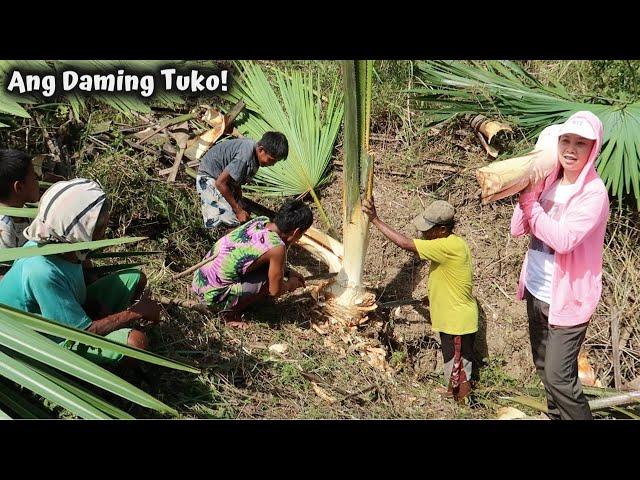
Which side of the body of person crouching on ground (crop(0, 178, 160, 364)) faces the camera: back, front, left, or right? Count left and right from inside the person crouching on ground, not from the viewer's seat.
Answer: right

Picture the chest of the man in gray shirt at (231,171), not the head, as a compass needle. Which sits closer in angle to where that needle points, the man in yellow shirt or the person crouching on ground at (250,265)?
the man in yellow shirt

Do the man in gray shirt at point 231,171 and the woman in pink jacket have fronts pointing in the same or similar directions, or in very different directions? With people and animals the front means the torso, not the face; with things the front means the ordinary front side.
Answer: very different directions

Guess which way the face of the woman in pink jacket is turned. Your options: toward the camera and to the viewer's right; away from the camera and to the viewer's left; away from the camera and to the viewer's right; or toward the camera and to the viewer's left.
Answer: toward the camera and to the viewer's left

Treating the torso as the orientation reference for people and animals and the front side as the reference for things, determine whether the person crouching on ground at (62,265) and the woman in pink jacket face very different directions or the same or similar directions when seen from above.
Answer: very different directions

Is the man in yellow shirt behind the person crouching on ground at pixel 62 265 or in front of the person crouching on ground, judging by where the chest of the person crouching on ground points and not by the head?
in front

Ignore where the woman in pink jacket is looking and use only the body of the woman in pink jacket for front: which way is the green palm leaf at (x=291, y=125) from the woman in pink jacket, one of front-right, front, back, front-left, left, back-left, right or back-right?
right

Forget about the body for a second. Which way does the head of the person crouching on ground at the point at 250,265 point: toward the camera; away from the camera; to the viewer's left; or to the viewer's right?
to the viewer's right

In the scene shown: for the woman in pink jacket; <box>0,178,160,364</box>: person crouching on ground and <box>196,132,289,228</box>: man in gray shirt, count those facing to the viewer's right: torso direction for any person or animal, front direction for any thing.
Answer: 2

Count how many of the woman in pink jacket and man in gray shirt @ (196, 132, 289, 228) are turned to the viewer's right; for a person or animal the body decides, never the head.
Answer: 1

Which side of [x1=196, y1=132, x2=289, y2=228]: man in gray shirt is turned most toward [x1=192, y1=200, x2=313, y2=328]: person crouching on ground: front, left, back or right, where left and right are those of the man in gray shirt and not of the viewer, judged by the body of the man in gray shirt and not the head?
right

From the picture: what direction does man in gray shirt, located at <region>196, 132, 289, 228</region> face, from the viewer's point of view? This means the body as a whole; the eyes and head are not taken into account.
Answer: to the viewer's right
